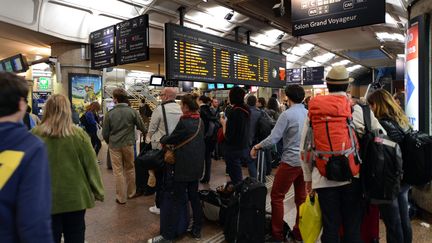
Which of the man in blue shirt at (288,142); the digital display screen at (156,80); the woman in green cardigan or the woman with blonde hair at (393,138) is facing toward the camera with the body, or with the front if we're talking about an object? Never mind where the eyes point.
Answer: the digital display screen

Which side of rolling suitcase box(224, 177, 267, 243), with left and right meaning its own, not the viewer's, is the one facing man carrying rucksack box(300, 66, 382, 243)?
left

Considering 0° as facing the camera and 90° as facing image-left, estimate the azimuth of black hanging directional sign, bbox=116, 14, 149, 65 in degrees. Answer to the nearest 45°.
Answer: approximately 45°

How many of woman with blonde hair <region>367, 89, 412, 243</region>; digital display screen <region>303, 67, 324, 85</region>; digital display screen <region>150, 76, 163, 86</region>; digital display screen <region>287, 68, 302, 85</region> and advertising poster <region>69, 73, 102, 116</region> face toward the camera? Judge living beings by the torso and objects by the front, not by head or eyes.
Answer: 4

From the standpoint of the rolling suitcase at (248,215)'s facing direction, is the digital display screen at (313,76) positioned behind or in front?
behind

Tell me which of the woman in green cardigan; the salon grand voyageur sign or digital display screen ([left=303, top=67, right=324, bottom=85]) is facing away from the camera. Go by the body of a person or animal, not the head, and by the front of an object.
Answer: the woman in green cardigan

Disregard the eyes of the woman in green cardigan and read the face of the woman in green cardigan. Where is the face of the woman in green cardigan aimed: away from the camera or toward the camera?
away from the camera

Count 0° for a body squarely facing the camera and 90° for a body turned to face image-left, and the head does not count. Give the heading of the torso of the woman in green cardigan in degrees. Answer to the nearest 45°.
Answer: approximately 180°

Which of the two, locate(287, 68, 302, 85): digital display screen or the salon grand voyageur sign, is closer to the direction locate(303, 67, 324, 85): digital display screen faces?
the salon grand voyageur sign

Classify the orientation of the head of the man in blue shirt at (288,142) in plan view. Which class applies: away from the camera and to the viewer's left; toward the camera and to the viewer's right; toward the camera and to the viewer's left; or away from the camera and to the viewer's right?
away from the camera and to the viewer's left

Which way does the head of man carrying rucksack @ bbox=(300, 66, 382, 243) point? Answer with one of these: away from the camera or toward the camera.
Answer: away from the camera

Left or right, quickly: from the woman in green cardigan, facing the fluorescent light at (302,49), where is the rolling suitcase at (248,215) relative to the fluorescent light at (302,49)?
right

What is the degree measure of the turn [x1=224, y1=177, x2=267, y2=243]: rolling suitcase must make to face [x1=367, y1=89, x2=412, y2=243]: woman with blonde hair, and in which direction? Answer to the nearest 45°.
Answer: approximately 135° to its left
